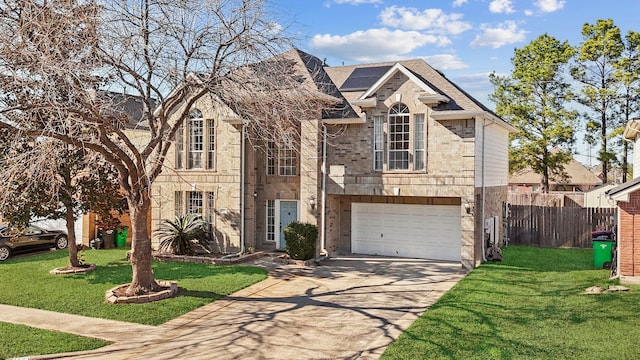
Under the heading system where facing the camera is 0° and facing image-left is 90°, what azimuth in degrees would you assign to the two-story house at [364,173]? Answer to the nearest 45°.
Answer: approximately 45°

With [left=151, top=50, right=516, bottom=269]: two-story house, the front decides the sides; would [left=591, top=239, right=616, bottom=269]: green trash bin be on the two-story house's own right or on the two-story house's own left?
on the two-story house's own left

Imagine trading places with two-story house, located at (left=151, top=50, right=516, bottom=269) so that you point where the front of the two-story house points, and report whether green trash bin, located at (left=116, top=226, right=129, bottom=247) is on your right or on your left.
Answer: on your right

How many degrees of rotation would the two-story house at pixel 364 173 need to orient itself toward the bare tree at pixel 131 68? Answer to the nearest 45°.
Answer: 0° — it already faces it

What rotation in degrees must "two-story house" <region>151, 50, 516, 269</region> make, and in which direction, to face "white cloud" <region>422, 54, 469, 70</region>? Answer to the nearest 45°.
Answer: approximately 180°
